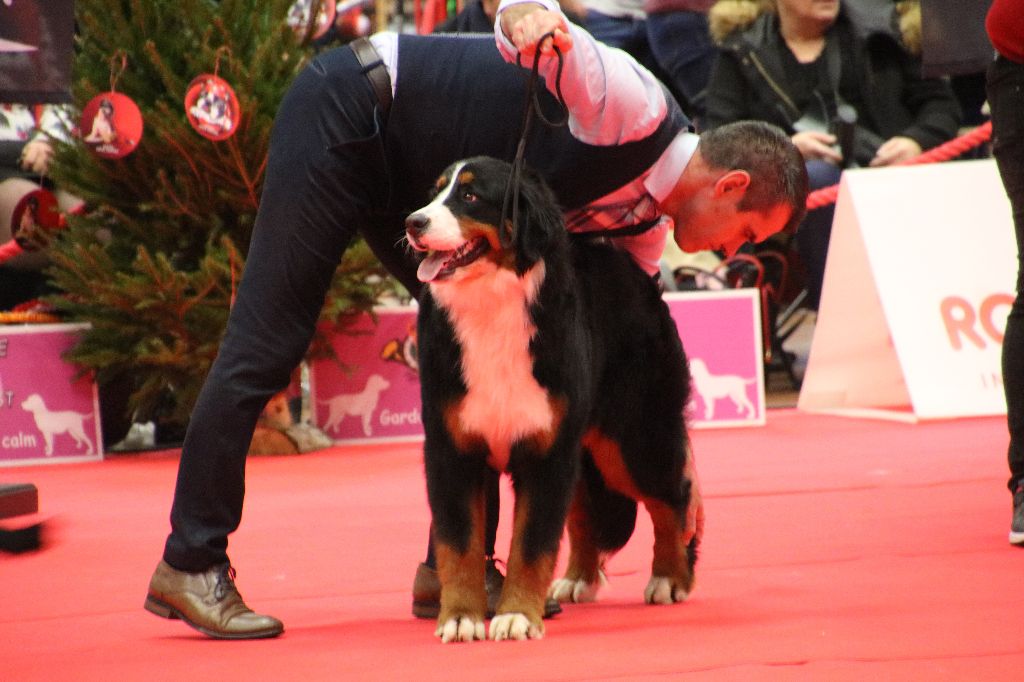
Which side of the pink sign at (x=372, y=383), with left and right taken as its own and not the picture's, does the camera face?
front

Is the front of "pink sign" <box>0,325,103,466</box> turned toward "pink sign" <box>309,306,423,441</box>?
no

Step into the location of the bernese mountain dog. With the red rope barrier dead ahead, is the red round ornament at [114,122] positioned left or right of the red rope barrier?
left

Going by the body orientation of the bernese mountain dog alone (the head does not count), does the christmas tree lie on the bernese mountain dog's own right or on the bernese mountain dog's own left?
on the bernese mountain dog's own right

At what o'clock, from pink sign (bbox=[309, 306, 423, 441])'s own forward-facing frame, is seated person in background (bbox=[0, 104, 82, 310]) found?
The seated person in background is roughly at 4 o'clock from the pink sign.

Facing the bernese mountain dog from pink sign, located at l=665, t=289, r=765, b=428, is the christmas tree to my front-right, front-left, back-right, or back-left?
front-right

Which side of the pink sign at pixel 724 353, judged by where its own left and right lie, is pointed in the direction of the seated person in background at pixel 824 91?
back

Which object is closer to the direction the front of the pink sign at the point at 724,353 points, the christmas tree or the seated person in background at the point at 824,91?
the christmas tree

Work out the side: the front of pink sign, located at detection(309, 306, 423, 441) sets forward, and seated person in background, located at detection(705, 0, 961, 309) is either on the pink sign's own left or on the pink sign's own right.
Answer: on the pink sign's own left

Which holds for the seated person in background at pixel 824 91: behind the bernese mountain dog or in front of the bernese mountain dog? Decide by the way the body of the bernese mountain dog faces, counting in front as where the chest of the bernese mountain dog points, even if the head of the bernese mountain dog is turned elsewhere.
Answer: behind

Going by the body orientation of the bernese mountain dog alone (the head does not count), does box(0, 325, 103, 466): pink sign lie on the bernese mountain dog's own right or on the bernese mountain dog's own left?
on the bernese mountain dog's own right

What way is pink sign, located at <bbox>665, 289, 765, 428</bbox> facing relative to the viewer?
toward the camera

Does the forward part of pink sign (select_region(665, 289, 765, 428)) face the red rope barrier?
no

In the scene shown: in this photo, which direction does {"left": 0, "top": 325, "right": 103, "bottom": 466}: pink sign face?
toward the camera

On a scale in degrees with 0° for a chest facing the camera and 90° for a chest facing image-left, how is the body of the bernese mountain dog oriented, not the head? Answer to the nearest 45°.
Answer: approximately 45°
